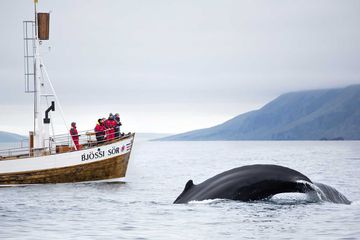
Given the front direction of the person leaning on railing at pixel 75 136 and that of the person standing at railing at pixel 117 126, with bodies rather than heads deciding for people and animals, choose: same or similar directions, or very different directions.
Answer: same or similar directions

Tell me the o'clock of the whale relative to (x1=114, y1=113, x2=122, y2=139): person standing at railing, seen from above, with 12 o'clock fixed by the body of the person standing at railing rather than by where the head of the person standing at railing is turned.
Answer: The whale is roughly at 1 o'clock from the person standing at railing.

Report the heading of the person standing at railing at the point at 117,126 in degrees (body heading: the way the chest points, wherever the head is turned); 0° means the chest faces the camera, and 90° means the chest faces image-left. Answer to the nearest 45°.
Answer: approximately 315°

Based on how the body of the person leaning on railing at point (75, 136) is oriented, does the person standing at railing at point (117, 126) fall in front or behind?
in front

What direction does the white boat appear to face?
to the viewer's right

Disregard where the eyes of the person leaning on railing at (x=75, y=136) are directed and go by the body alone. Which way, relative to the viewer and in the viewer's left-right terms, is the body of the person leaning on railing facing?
facing the viewer and to the right of the viewer

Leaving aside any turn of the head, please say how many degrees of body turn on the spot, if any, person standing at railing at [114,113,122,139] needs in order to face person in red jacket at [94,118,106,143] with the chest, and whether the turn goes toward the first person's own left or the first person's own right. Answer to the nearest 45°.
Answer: approximately 135° to the first person's own right

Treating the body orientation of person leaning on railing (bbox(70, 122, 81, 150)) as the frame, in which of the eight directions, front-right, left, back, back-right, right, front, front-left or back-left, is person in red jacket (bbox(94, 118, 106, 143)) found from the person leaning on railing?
front-left
